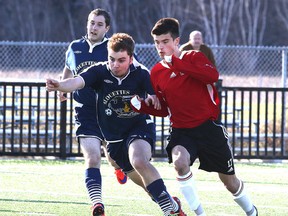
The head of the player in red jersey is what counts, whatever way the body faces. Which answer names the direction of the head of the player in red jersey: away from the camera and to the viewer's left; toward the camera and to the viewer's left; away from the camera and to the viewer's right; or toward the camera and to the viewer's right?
toward the camera and to the viewer's left

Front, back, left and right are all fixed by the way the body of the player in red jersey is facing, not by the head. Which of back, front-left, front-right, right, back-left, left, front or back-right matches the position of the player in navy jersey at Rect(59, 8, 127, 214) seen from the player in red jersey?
right

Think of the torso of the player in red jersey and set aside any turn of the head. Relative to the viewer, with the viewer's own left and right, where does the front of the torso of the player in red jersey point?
facing the viewer and to the left of the viewer

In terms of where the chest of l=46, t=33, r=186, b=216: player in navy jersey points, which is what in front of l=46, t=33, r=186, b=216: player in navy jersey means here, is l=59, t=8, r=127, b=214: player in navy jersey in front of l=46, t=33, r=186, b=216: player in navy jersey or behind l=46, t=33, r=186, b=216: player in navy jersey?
behind

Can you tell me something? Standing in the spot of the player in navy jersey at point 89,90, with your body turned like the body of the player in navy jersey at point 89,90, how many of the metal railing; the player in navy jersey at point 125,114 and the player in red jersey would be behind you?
1

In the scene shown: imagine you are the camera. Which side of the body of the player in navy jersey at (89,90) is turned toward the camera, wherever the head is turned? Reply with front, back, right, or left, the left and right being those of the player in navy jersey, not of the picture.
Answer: front

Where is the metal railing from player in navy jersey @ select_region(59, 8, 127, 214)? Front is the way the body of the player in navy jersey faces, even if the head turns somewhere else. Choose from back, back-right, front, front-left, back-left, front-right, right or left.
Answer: back

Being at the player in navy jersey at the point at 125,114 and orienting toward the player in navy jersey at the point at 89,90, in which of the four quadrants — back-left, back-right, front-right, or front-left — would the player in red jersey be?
back-right

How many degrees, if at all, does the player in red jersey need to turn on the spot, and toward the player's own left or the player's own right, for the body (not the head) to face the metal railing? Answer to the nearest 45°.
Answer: approximately 135° to the player's own right

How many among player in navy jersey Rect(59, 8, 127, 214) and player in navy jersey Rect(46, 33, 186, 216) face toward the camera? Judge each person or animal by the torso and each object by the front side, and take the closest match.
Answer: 2

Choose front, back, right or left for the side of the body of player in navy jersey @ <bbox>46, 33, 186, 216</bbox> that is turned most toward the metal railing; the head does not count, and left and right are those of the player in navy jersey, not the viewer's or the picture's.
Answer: back

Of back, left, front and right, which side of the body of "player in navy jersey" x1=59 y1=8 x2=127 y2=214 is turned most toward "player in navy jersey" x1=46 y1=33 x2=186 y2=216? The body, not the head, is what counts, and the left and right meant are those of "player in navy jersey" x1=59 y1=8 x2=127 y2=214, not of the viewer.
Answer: front
